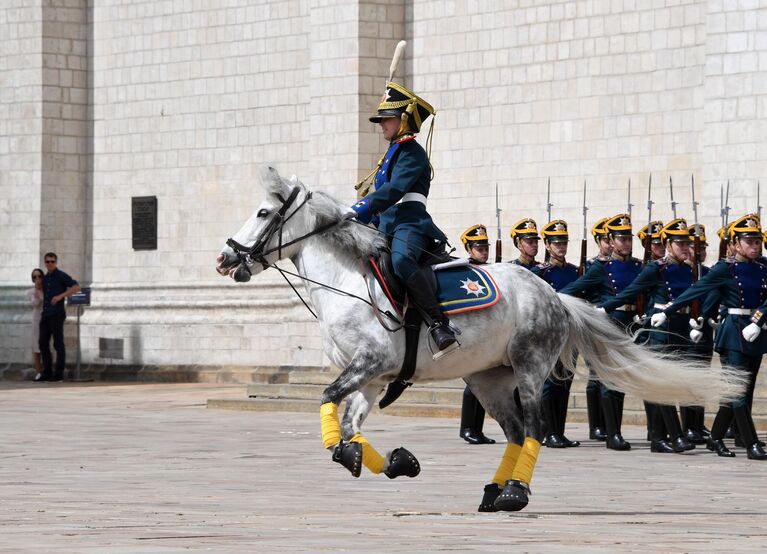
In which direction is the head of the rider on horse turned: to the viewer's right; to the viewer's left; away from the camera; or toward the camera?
to the viewer's left

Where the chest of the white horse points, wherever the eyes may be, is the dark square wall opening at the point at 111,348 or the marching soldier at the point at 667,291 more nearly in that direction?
the dark square wall opening

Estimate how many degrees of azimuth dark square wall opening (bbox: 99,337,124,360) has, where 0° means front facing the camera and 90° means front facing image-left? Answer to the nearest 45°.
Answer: approximately 0°

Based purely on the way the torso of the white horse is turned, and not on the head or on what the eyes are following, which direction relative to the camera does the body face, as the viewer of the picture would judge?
to the viewer's left

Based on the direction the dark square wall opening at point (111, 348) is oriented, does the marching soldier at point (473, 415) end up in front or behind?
in front
